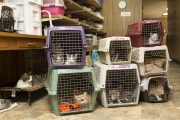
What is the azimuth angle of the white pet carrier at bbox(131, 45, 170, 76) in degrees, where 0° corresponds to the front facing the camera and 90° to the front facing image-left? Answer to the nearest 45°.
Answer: approximately 315°

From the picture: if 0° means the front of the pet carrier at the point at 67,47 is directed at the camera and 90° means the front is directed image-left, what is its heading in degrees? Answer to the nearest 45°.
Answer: approximately 0°

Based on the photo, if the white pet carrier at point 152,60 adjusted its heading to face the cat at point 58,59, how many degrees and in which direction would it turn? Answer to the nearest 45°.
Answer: approximately 90° to its right

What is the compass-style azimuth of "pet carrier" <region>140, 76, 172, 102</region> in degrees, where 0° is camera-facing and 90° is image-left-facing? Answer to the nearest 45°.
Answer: approximately 0°

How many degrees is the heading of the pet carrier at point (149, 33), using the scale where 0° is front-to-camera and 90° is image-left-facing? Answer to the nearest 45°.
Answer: approximately 315°

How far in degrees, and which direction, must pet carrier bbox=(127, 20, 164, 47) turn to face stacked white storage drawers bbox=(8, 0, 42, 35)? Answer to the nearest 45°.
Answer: approximately 135° to its right
